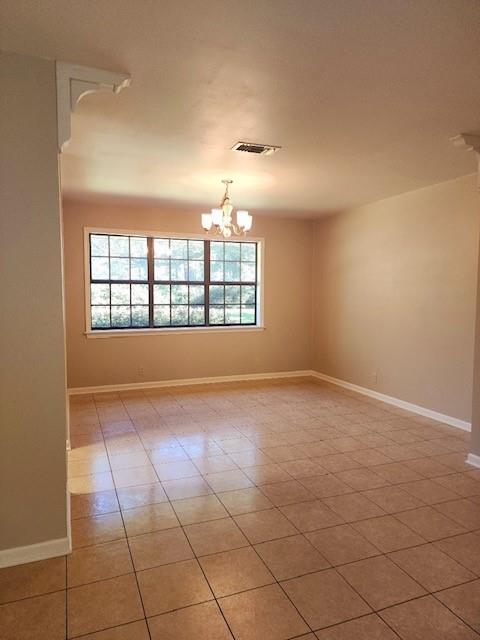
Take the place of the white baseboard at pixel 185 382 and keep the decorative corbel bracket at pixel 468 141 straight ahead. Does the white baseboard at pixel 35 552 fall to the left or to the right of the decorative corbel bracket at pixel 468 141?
right

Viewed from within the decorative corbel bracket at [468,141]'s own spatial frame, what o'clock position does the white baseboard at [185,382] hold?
The white baseboard is roughly at 1 o'clock from the decorative corbel bracket.

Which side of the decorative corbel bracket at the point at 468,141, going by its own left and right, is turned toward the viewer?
left

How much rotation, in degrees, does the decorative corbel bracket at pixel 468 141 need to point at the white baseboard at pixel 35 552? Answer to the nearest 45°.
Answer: approximately 45° to its left

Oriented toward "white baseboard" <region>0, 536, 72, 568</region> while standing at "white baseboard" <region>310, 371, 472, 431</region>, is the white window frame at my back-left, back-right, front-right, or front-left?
front-right

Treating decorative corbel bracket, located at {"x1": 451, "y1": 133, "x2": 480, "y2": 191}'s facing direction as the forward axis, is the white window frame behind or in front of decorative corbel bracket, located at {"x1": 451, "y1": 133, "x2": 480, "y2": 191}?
in front
